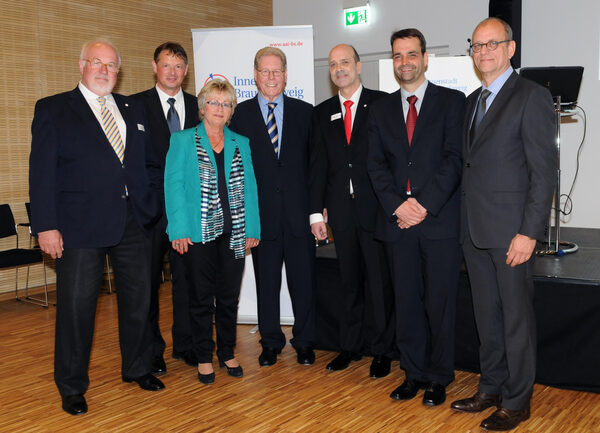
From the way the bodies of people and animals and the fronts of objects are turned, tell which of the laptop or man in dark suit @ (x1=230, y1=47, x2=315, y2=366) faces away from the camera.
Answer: the laptop

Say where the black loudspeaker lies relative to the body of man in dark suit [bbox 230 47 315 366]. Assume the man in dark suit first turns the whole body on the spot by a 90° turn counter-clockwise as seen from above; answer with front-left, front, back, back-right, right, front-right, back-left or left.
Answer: front-left

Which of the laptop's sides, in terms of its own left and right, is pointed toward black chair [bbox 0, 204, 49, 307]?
left

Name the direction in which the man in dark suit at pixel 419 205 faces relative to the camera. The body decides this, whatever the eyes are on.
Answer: toward the camera

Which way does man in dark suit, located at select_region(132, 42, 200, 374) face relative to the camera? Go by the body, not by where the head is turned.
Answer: toward the camera

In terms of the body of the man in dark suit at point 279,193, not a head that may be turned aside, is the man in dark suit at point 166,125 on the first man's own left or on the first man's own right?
on the first man's own right

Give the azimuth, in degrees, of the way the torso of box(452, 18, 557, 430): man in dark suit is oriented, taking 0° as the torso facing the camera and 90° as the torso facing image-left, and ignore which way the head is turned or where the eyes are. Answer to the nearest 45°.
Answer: approximately 45°

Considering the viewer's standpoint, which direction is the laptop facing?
facing away from the viewer

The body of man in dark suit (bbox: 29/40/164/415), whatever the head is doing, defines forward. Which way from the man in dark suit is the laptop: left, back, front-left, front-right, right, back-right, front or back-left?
front-left

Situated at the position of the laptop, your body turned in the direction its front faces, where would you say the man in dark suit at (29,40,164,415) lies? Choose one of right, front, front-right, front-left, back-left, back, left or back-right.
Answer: back-left

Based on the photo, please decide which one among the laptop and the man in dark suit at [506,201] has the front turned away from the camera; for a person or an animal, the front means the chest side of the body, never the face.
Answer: the laptop
